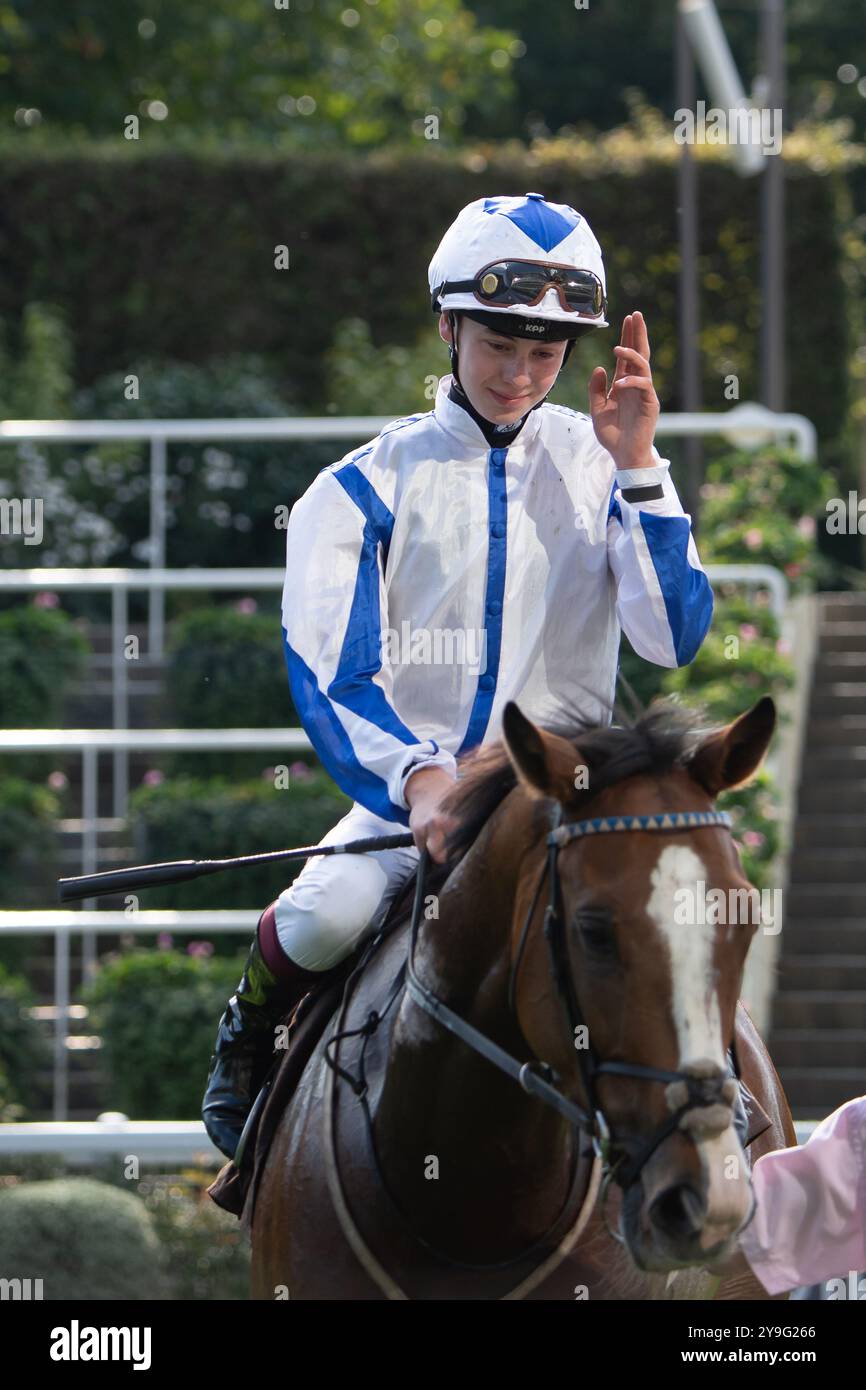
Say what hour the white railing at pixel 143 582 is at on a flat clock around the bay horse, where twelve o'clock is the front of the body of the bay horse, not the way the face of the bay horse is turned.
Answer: The white railing is roughly at 7 o'clock from the bay horse.

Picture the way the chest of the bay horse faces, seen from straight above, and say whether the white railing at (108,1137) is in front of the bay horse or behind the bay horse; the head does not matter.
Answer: behind

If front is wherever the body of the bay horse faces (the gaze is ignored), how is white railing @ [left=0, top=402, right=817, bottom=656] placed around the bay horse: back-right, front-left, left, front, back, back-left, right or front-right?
back-left

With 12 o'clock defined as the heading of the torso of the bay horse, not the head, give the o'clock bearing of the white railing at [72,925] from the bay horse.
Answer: The white railing is roughly at 5 o'clock from the bay horse.

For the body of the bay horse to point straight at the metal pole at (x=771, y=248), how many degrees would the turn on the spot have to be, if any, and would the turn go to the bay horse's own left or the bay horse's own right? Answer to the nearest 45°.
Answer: approximately 135° to the bay horse's own left

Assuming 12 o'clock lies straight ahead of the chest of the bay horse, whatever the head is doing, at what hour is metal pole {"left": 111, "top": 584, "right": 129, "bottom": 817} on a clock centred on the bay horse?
The metal pole is roughly at 7 o'clock from the bay horse.

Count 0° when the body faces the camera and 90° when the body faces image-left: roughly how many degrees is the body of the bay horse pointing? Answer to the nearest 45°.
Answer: approximately 315°

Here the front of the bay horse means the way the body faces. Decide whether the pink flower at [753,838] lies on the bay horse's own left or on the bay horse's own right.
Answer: on the bay horse's own left

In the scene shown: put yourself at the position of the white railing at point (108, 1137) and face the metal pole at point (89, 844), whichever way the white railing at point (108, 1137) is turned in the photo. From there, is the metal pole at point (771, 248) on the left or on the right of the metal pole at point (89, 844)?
right
